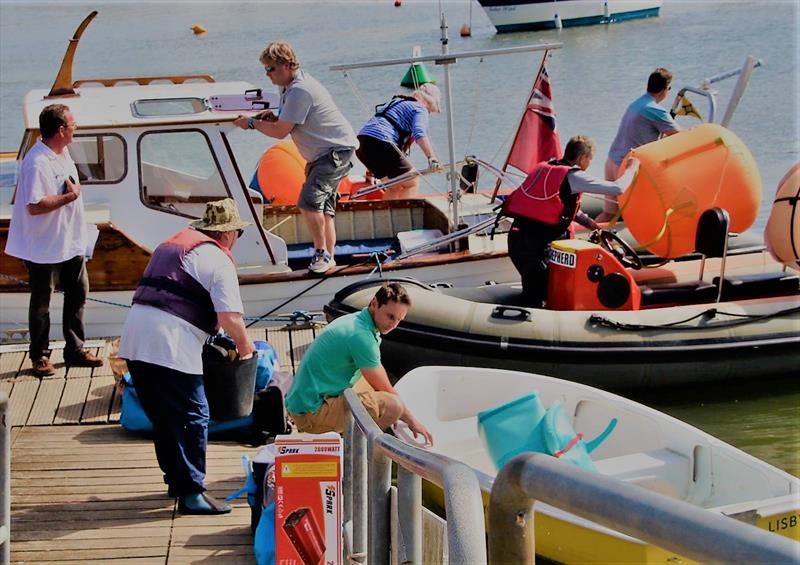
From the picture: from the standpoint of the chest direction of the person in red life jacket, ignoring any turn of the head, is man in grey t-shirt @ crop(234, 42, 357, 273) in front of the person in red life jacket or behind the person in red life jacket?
behind

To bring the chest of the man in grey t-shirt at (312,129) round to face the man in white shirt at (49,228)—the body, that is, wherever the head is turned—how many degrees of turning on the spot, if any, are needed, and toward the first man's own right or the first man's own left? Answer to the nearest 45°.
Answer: approximately 45° to the first man's own left

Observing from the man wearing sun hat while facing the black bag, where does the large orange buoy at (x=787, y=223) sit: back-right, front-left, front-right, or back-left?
front-right

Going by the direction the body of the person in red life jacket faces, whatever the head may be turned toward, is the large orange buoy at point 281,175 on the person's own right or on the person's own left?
on the person's own left

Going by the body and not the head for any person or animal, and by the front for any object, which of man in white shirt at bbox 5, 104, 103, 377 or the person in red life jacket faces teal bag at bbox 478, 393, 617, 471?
the man in white shirt

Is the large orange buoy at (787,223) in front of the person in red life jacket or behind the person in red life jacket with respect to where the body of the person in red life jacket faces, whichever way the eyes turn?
in front

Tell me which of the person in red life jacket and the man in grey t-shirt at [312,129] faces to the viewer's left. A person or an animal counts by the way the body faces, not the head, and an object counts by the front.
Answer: the man in grey t-shirt

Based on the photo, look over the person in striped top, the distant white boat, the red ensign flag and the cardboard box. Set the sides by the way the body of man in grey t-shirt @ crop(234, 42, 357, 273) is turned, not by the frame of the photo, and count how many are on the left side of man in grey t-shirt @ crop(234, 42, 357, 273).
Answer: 1

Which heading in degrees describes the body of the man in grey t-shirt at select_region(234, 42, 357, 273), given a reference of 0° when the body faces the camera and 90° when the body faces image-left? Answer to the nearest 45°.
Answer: approximately 90°

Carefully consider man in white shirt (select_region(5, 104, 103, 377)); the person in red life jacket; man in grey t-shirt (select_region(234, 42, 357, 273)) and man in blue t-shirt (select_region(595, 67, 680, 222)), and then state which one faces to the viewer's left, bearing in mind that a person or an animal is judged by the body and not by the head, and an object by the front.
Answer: man in grey t-shirt (select_region(234, 42, 357, 273))

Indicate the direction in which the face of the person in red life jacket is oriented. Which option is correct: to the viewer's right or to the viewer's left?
to the viewer's right

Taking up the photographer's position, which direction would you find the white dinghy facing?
facing away from the viewer and to the left of the viewer

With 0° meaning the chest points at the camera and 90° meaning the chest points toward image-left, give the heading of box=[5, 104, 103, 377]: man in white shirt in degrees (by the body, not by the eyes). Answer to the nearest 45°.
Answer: approximately 315°

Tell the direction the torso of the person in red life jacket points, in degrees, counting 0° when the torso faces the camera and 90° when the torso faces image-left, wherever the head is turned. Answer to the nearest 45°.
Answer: approximately 225°
